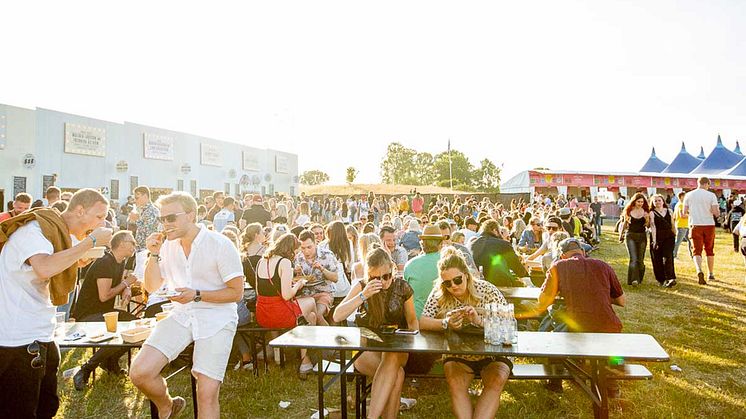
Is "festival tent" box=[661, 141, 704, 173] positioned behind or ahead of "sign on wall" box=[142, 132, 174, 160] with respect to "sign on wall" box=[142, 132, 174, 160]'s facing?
ahead

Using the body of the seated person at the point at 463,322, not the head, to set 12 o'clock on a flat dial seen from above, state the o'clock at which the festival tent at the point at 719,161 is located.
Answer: The festival tent is roughly at 7 o'clock from the seated person.

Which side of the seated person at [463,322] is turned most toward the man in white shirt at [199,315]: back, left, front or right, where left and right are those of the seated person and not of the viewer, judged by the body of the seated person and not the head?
right

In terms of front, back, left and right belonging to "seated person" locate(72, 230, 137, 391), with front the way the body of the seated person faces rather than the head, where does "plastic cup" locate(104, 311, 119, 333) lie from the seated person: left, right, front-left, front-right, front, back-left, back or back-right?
right

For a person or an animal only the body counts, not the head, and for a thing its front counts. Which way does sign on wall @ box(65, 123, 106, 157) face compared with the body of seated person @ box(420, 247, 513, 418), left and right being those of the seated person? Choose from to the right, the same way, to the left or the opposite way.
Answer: to the left

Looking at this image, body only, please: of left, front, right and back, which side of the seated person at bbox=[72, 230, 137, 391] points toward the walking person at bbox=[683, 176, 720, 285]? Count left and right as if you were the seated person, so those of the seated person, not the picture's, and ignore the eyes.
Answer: front

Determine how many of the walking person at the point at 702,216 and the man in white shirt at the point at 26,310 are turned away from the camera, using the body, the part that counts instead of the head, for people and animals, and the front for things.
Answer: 1

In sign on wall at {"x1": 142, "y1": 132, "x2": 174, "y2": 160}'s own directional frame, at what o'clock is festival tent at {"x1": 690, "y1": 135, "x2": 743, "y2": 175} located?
The festival tent is roughly at 11 o'clock from the sign on wall.

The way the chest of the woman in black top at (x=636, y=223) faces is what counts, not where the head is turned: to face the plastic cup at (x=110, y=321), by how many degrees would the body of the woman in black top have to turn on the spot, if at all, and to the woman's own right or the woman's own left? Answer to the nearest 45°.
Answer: approximately 45° to the woman's own right

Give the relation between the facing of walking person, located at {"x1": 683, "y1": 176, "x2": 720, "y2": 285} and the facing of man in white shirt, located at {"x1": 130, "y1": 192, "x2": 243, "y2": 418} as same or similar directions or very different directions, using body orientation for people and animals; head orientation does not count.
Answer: very different directions

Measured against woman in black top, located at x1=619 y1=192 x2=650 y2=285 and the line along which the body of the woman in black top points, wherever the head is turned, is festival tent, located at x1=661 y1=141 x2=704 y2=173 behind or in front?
behind

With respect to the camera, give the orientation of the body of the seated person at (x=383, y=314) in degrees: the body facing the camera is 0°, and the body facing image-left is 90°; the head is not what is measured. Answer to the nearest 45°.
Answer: approximately 0°

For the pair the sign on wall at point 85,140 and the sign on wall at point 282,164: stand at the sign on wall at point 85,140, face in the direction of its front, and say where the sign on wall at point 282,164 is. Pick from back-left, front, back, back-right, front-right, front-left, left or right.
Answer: left
